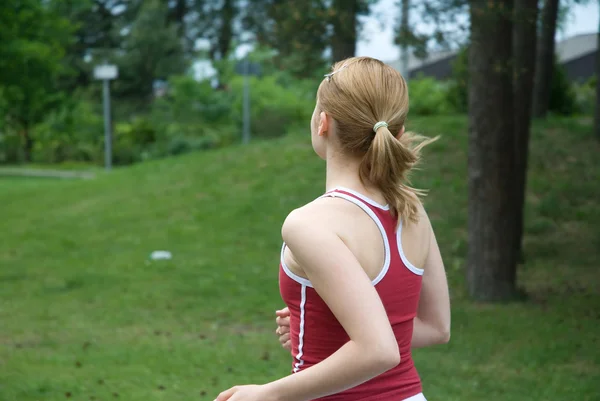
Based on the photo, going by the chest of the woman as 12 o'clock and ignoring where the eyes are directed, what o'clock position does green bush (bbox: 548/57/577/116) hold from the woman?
The green bush is roughly at 2 o'clock from the woman.

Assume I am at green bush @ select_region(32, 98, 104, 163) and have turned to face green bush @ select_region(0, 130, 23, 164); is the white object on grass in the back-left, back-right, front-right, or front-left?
back-left

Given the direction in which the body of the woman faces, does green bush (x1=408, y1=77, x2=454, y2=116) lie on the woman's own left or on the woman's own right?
on the woman's own right

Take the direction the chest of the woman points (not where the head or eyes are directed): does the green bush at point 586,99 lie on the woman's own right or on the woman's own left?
on the woman's own right

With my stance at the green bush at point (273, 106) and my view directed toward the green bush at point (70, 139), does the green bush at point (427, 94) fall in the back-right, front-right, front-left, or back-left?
back-right

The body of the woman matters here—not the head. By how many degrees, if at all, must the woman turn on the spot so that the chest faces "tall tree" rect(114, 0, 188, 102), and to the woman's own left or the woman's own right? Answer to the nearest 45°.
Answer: approximately 45° to the woman's own right

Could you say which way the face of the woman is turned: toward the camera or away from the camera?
away from the camera

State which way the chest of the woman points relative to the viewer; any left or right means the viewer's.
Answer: facing away from the viewer and to the left of the viewer

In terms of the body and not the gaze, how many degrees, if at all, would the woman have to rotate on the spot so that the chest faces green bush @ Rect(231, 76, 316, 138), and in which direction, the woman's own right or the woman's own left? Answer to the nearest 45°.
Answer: approximately 45° to the woman's own right
